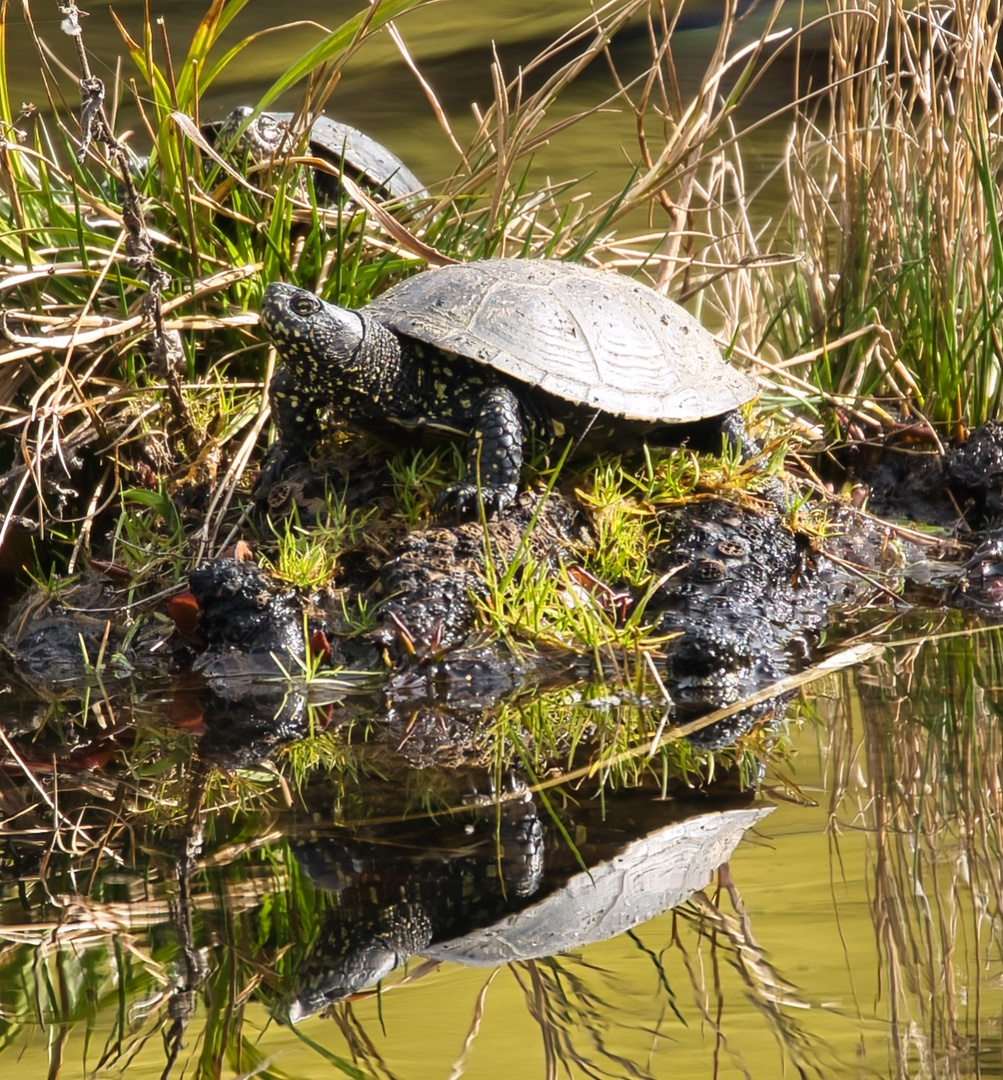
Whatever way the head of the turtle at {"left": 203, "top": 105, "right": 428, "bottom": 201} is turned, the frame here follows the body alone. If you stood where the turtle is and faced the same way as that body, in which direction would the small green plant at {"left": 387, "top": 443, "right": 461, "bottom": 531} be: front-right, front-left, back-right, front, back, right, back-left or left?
left

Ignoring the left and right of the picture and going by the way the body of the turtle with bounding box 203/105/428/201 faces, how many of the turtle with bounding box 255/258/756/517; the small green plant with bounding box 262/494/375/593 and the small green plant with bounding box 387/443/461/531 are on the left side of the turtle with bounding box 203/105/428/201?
3

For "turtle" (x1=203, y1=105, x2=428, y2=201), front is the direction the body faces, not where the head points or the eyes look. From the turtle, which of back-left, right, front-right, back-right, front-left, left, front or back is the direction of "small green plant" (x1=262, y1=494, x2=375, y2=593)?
left

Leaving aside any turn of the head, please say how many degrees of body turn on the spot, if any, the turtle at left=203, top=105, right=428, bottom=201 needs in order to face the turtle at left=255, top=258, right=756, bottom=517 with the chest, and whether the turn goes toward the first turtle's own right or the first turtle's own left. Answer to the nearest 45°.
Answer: approximately 90° to the first turtle's own left

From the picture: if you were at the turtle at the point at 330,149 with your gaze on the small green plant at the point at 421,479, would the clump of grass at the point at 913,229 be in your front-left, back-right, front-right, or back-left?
front-left

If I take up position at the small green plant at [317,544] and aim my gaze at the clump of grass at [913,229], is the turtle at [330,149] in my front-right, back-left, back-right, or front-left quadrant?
front-left

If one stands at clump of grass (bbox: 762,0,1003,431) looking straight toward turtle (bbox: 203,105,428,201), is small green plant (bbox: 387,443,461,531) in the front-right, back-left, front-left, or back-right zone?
front-left

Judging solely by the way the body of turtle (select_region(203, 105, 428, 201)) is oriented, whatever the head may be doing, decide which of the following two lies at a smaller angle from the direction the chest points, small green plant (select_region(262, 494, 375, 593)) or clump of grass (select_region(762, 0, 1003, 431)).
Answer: the small green plant

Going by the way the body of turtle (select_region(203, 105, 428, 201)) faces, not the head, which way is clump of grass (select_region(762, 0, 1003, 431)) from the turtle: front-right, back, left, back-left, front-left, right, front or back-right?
back-left

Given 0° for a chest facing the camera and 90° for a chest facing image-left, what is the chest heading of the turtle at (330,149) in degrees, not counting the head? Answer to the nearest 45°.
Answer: approximately 90°
